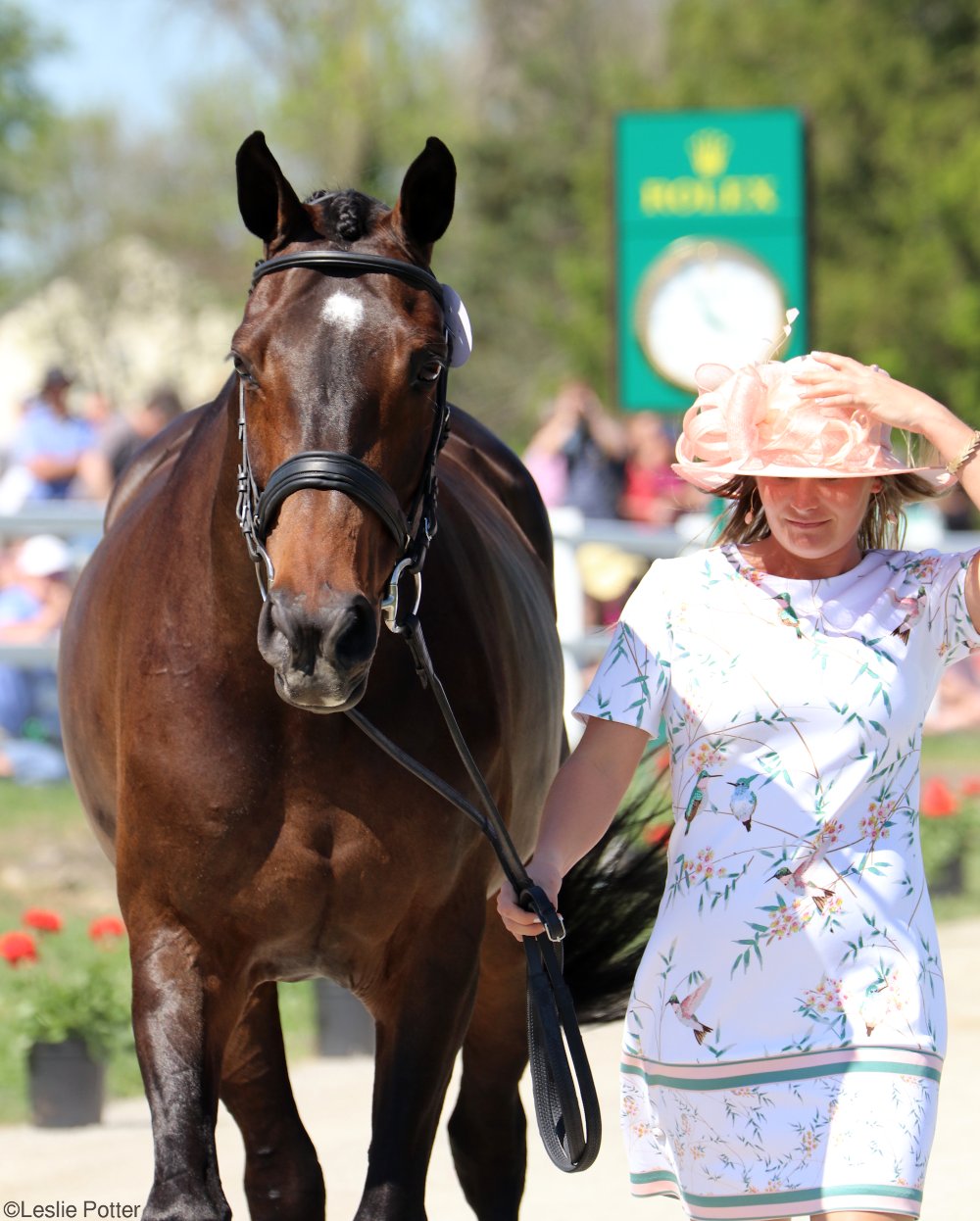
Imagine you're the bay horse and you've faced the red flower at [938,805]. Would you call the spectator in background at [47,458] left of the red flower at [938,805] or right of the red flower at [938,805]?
left

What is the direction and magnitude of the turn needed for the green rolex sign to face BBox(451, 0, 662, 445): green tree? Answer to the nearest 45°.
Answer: approximately 180°

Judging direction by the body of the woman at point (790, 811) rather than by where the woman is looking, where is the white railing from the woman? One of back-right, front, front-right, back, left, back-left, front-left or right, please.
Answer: back

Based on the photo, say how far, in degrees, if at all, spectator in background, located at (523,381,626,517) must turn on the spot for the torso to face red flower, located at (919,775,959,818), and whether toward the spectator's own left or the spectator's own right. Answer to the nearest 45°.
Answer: approximately 45° to the spectator's own left

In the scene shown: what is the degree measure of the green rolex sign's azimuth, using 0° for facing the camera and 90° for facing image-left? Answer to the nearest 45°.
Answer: approximately 0°

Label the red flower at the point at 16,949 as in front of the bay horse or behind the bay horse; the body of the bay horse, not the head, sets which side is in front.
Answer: behind

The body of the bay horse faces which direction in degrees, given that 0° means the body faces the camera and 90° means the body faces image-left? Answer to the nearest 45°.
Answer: approximately 0°

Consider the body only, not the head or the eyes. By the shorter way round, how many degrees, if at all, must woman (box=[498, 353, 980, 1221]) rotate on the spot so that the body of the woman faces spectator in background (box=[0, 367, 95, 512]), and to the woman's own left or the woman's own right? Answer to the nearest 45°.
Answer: approximately 135° to the woman's own right

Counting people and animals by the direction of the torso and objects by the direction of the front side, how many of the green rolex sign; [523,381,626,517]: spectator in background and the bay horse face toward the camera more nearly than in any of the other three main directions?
3

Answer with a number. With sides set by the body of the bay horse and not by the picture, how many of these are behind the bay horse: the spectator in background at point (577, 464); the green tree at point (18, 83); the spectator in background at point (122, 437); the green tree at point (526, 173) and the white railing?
5

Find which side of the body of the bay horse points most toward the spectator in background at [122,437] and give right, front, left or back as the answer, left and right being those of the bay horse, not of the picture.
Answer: back

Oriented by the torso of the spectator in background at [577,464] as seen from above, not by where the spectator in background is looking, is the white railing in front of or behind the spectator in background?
in front

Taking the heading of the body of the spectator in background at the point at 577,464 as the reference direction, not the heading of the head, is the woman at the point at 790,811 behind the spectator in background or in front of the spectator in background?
in front
